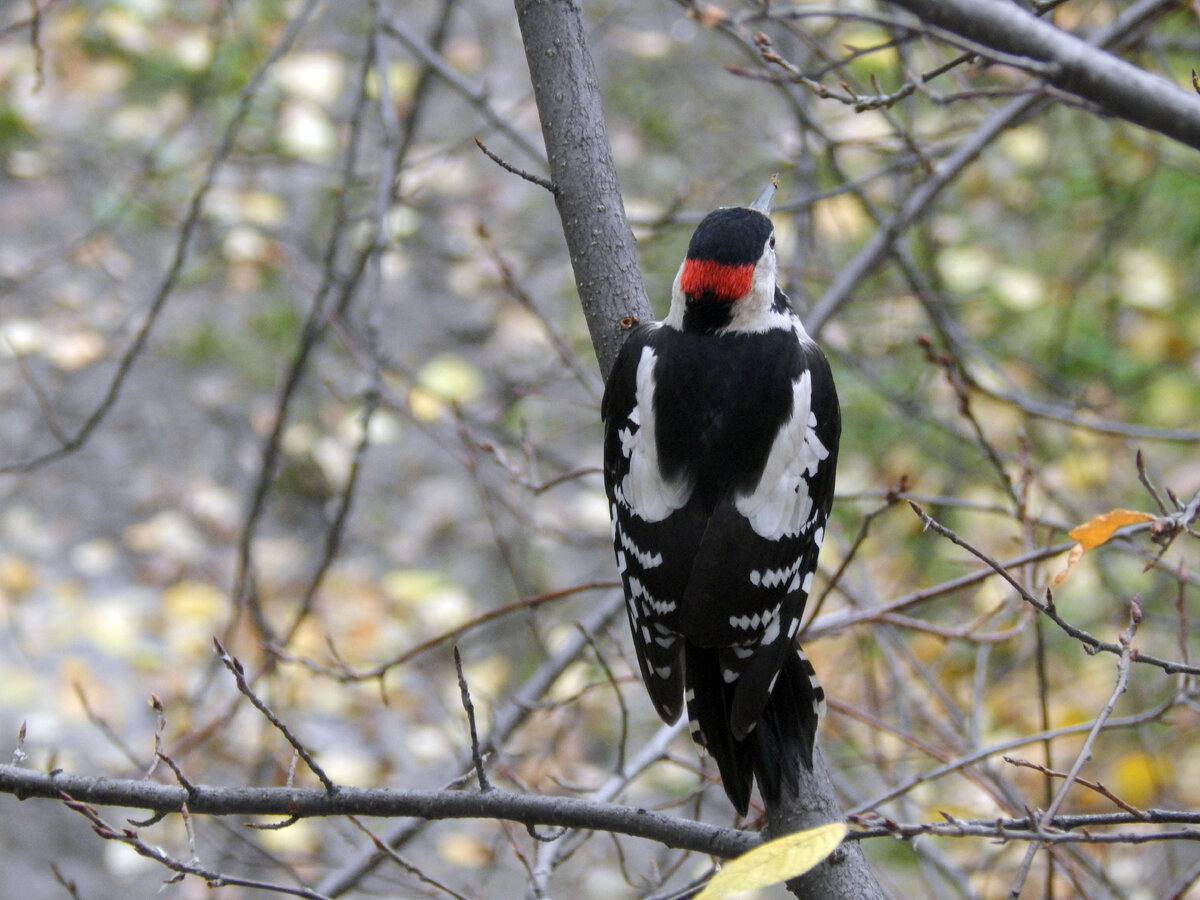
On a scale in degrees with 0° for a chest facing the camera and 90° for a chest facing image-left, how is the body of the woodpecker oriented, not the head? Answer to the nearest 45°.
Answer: approximately 180°
